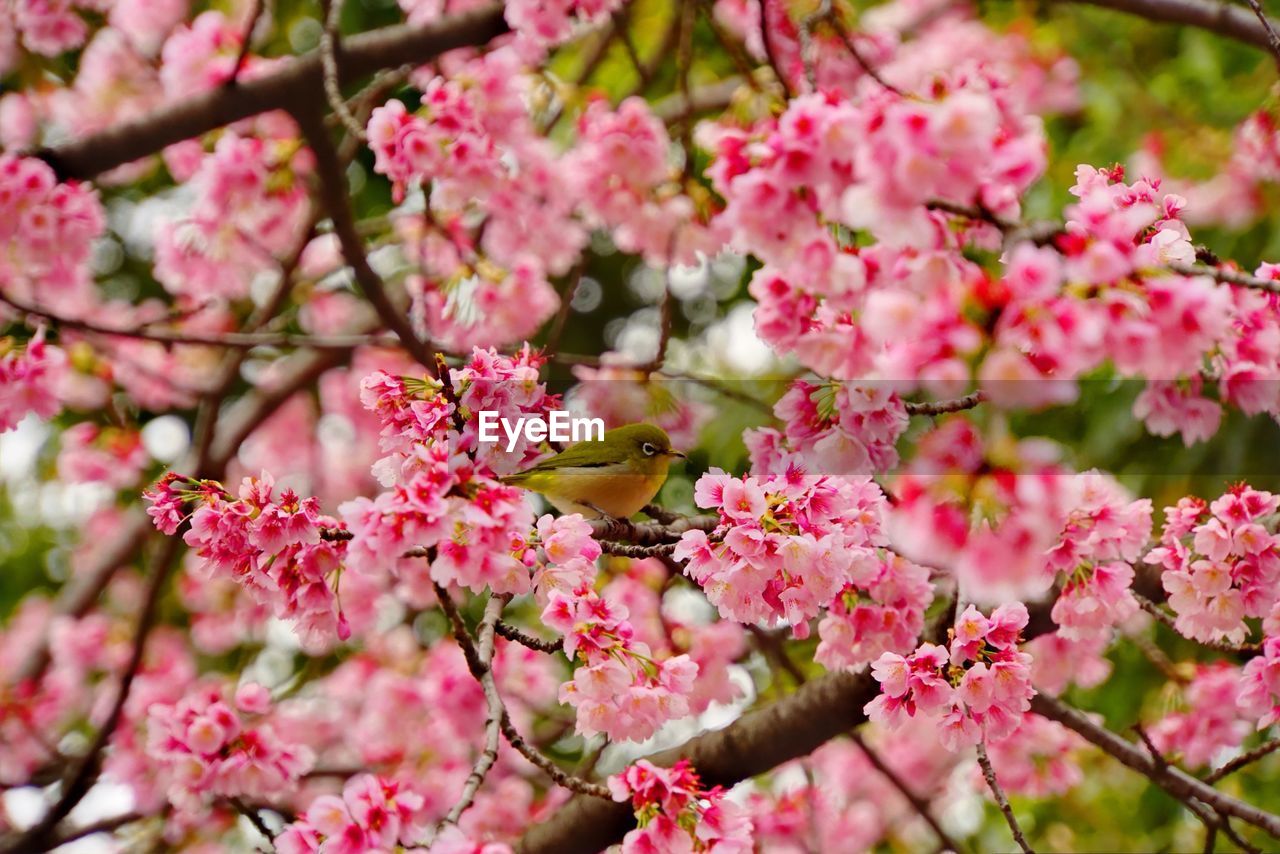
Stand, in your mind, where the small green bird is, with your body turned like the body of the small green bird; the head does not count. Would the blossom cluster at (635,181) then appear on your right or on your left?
on your left

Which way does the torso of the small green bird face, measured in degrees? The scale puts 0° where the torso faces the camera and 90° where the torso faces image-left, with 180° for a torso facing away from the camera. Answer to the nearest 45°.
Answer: approximately 270°

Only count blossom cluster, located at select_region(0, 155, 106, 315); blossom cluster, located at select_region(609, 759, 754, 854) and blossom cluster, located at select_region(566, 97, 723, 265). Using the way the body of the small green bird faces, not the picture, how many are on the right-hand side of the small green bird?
1

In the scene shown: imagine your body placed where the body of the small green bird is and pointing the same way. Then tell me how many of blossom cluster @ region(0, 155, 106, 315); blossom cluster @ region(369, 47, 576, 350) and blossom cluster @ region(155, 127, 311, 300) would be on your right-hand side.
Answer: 0

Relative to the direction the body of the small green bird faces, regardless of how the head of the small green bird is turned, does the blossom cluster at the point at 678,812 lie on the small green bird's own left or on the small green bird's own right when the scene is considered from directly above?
on the small green bird's own right

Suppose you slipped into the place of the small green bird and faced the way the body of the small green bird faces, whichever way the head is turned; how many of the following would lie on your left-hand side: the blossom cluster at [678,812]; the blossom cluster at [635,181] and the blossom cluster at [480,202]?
2

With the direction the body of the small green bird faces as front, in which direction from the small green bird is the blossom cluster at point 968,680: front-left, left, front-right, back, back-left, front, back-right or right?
front-right

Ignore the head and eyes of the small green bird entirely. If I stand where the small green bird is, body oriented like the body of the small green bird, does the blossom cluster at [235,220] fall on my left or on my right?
on my left
